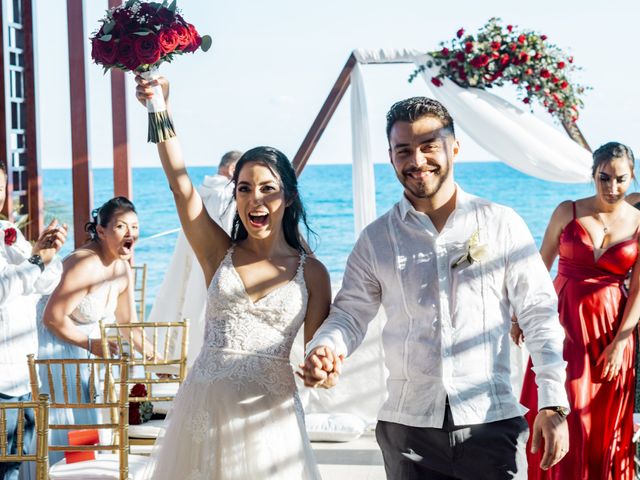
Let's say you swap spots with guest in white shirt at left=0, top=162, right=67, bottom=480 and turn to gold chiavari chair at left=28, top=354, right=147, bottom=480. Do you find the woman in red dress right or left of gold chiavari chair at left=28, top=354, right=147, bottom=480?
left

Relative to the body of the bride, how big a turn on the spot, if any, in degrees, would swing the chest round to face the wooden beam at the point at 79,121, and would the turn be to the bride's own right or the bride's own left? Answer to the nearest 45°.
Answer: approximately 180°

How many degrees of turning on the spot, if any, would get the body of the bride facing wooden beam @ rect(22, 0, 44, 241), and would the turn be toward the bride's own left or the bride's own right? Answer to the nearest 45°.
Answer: approximately 180°

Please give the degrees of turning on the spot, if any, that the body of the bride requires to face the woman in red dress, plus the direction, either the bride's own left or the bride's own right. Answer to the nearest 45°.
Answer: approximately 135° to the bride's own left

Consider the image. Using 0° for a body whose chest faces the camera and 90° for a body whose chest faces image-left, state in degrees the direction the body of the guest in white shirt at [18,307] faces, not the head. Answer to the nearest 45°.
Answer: approximately 315°

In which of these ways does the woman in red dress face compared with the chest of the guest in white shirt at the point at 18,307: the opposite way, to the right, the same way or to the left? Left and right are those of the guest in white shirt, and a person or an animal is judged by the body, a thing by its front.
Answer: to the right

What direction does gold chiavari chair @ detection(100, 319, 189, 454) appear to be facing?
away from the camera

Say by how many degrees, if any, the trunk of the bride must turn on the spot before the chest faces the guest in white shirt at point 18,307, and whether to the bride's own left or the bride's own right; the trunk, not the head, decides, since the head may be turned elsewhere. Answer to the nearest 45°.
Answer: approximately 135° to the bride's own right

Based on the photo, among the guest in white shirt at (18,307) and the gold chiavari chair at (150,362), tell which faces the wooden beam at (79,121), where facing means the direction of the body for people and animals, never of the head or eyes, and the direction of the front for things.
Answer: the gold chiavari chair

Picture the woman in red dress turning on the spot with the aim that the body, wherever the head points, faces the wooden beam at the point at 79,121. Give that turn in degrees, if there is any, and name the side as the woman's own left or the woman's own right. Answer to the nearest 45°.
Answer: approximately 135° to the woman's own right

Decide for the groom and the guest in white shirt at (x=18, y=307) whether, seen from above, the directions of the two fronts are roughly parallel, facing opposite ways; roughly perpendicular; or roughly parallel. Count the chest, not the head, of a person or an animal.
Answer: roughly perpendicular

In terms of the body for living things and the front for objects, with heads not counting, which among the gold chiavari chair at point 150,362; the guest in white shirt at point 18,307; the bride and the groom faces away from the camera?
the gold chiavari chair

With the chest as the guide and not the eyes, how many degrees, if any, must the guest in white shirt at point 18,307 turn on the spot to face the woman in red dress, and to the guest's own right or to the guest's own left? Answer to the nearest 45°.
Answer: approximately 45° to the guest's own left

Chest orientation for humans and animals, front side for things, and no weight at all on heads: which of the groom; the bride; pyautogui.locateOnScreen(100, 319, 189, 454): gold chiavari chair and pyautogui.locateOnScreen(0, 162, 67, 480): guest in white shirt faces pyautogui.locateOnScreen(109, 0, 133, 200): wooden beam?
the gold chiavari chair
